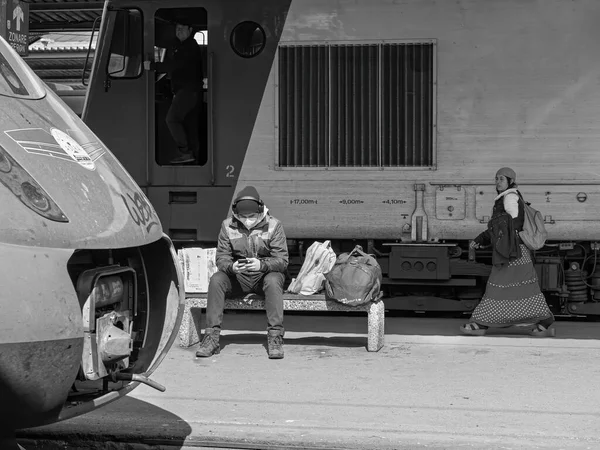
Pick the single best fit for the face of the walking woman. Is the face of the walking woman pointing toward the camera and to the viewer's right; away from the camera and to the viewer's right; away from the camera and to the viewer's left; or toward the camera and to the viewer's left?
toward the camera and to the viewer's left

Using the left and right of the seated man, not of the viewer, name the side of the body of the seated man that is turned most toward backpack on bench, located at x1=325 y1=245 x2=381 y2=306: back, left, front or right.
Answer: left

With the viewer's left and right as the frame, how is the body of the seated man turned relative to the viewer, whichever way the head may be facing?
facing the viewer

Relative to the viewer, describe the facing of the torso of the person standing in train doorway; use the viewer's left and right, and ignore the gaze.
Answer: facing to the left of the viewer

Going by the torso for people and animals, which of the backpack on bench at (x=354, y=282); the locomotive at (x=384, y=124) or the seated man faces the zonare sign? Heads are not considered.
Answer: the locomotive

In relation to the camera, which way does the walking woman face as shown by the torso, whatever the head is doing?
to the viewer's left

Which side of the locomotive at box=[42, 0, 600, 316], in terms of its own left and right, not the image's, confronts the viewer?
left

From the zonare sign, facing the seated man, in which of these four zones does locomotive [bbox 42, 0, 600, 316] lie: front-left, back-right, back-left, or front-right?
front-left

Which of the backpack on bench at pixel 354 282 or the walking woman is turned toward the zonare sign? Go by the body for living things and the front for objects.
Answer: the walking woman

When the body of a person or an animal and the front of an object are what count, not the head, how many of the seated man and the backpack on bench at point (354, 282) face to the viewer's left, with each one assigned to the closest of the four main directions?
0

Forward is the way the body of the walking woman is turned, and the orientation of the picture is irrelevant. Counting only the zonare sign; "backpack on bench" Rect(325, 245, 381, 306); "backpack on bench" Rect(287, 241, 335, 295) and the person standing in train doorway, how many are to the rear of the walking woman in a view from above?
0

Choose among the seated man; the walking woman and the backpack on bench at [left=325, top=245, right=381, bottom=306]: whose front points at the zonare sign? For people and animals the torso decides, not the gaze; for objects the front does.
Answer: the walking woman

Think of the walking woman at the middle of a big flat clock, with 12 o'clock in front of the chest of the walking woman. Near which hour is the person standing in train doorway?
The person standing in train doorway is roughly at 12 o'clock from the walking woman.

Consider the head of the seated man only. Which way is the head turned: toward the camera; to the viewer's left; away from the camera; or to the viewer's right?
toward the camera

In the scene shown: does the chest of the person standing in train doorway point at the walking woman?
no
